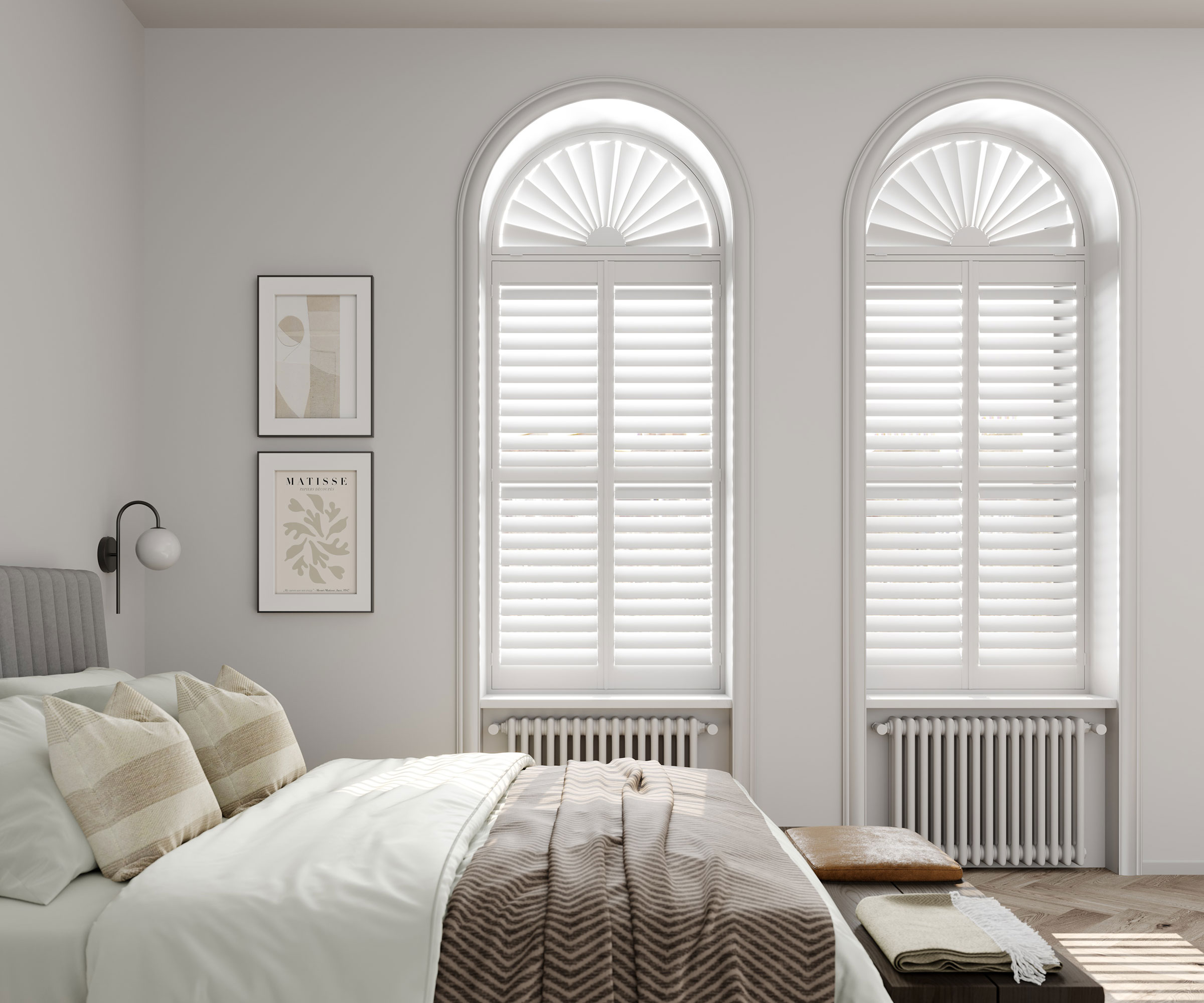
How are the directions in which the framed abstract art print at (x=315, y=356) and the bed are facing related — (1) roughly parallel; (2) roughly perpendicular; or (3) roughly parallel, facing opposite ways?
roughly perpendicular

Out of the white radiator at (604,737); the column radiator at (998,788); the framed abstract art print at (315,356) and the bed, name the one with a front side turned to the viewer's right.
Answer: the bed

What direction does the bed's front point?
to the viewer's right

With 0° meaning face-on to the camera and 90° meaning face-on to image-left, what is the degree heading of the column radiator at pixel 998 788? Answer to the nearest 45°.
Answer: approximately 0°
